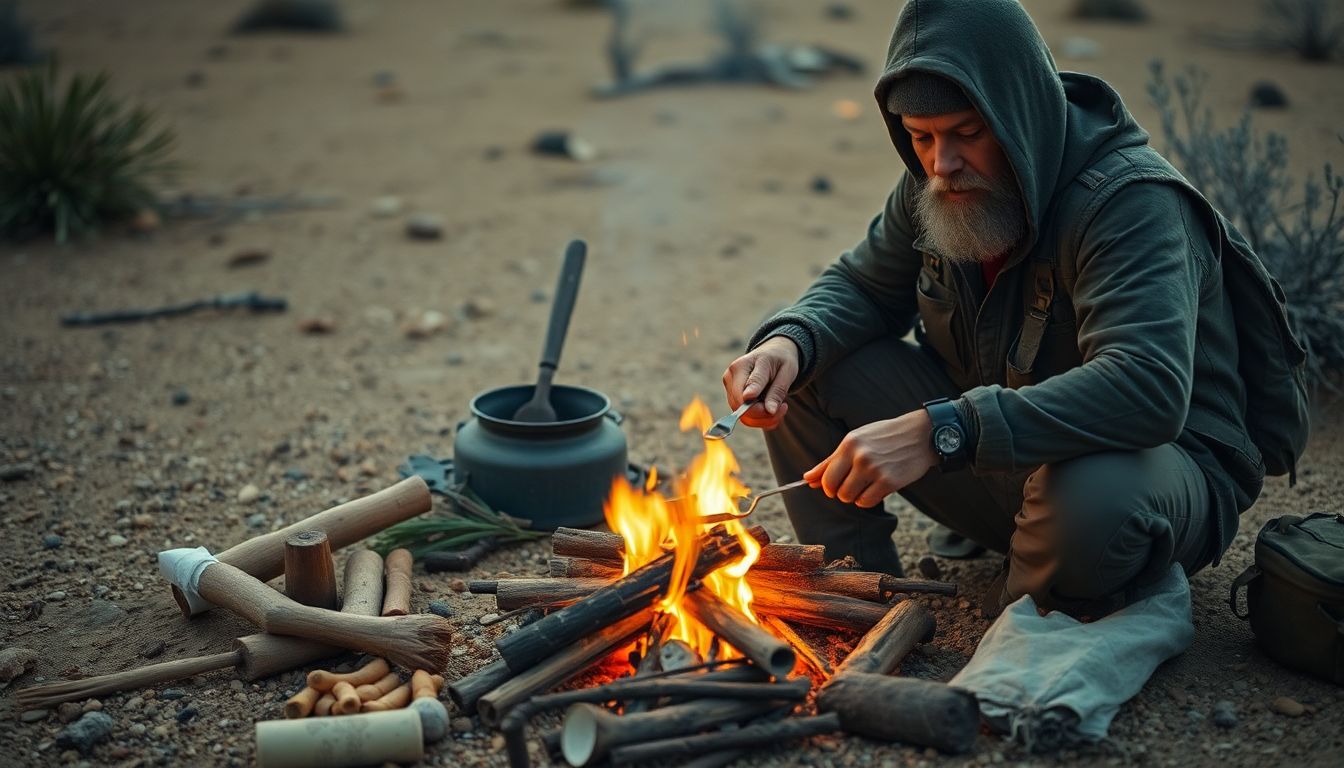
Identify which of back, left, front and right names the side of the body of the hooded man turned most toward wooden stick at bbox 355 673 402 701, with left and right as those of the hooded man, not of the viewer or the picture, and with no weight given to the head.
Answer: front

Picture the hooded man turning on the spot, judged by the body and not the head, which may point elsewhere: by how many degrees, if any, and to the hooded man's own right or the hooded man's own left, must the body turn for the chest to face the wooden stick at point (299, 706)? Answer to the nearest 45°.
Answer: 0° — they already face it

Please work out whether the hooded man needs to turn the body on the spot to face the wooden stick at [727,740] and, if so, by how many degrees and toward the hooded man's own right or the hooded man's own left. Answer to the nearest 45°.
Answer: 0° — they already face it

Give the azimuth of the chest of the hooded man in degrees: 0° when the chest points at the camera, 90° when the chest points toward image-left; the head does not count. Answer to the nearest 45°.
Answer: approximately 45°

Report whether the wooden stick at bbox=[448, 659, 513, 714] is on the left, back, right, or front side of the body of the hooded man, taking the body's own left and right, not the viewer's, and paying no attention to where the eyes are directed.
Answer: front

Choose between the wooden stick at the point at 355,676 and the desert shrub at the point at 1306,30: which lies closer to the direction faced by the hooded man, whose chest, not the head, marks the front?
the wooden stick

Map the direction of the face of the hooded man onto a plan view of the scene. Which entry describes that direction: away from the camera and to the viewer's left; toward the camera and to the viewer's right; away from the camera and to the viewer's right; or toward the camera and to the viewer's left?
toward the camera and to the viewer's left

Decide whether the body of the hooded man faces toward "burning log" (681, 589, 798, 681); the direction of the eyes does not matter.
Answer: yes

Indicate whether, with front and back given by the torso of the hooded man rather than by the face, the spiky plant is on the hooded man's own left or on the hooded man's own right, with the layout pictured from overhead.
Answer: on the hooded man's own right

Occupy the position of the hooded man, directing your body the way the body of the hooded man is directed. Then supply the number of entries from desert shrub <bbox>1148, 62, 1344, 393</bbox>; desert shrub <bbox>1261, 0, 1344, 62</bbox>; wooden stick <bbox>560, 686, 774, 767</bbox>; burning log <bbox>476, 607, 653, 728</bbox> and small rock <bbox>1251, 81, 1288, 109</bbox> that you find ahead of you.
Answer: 2
